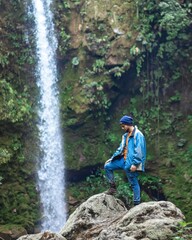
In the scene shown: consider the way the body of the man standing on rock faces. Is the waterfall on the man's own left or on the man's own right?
on the man's own right

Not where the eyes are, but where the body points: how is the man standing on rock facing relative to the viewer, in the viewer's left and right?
facing the viewer and to the left of the viewer
